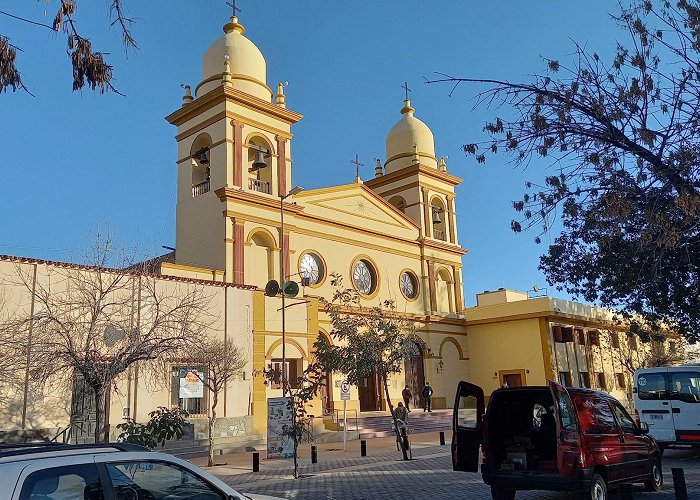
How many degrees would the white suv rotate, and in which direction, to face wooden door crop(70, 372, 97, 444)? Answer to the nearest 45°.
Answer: approximately 90° to its left

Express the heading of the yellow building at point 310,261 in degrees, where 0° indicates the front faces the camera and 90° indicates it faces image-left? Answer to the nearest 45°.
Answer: approximately 315°

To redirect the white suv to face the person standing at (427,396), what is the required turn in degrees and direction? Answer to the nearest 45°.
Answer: approximately 45° to its left

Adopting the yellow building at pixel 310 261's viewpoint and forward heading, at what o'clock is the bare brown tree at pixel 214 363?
The bare brown tree is roughly at 2 o'clock from the yellow building.

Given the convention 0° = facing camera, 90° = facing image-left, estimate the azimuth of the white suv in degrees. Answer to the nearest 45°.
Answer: approximately 270°

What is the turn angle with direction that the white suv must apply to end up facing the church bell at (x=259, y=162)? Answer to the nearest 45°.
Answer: approximately 90° to its left

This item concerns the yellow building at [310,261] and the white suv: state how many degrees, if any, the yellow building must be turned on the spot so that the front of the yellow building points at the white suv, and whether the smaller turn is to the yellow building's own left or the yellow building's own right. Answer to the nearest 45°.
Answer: approximately 45° to the yellow building's own right

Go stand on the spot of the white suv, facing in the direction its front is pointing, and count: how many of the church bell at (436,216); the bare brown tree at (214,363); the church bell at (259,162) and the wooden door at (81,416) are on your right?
0

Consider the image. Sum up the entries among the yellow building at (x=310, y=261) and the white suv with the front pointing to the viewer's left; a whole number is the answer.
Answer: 0

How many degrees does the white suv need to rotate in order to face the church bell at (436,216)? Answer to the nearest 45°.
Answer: approximately 45° to its left

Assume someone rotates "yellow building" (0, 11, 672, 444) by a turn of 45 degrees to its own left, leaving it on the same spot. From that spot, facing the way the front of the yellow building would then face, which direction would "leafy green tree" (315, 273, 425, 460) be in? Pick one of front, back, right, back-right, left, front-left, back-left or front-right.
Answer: right

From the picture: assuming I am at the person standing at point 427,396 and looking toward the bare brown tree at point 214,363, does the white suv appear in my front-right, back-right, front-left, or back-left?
front-left

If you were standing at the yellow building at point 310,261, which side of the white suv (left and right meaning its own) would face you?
left
